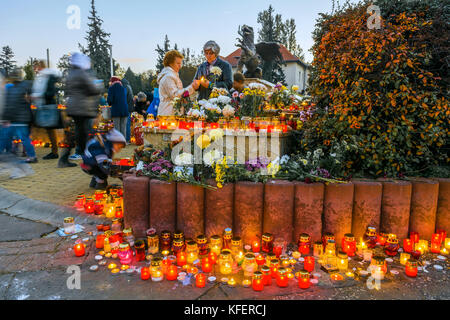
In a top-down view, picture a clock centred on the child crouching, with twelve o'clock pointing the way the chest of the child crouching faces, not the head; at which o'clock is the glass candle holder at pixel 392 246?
The glass candle holder is roughly at 1 o'clock from the child crouching.

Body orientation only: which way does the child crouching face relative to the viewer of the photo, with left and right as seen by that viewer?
facing to the right of the viewer

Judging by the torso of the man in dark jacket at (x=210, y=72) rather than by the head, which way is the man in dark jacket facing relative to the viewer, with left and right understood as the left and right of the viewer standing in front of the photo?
facing the viewer and to the left of the viewer

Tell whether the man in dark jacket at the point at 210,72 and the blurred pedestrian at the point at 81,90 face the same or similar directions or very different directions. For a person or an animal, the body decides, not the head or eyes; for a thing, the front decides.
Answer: very different directions

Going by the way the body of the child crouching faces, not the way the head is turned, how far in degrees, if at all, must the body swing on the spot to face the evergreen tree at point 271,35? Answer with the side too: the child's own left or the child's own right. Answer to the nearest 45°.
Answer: approximately 45° to the child's own left

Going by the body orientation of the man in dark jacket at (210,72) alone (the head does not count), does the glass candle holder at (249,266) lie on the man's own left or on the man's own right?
on the man's own left

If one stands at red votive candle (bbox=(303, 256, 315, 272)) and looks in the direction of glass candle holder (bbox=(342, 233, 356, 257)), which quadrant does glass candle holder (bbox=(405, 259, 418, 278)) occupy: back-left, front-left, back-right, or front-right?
front-right

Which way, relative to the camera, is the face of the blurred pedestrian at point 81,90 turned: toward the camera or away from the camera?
away from the camera
